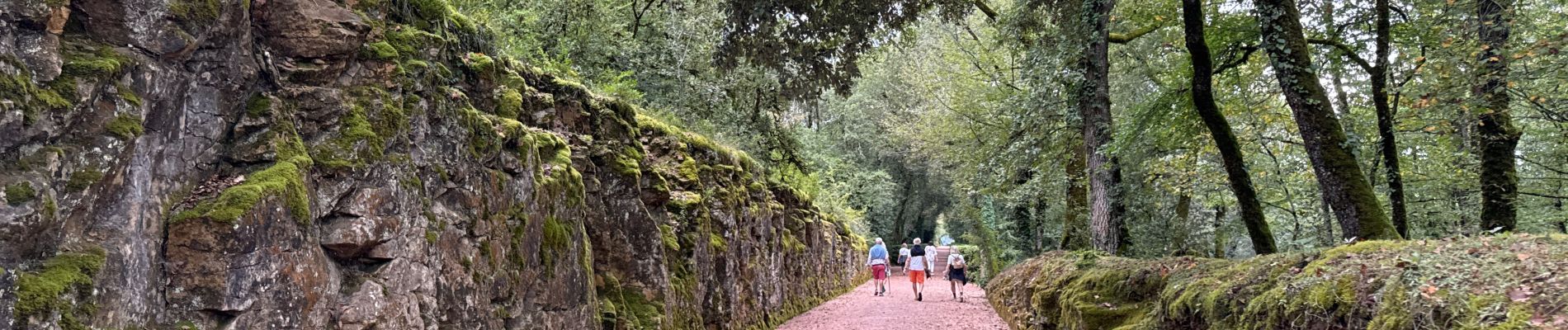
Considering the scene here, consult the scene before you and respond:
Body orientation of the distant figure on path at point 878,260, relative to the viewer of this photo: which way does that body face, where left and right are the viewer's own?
facing away from the viewer

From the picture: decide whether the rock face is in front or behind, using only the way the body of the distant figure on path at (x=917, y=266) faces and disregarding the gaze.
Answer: behind

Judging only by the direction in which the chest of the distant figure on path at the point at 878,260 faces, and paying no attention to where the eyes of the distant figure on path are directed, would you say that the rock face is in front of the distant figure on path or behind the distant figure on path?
behind

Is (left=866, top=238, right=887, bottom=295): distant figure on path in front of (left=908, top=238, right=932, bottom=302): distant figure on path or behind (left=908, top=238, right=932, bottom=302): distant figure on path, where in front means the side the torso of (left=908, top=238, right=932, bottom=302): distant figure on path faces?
in front

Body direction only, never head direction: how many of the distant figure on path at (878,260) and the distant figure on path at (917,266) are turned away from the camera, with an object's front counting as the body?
2

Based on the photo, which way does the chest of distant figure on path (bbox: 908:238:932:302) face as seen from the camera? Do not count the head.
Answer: away from the camera

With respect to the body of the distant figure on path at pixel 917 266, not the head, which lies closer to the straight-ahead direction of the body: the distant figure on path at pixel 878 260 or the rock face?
the distant figure on path
